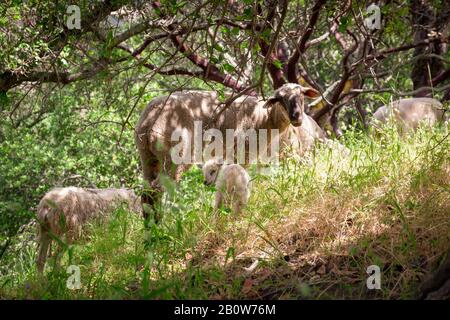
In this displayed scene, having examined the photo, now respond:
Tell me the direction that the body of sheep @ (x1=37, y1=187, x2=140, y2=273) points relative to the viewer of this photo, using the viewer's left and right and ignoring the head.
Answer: facing to the right of the viewer

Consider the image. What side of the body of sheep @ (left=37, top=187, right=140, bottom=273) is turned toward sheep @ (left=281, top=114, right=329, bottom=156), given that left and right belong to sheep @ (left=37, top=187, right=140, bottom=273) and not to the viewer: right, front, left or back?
front

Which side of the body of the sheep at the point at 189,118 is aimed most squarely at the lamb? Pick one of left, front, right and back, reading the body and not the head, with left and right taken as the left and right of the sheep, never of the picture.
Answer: right

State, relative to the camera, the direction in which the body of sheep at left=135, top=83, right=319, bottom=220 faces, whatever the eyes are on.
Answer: to the viewer's right

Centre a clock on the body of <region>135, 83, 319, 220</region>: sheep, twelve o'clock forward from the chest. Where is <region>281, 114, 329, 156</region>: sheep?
<region>281, 114, 329, 156</region>: sheep is roughly at 11 o'clock from <region>135, 83, 319, 220</region>: sheep.

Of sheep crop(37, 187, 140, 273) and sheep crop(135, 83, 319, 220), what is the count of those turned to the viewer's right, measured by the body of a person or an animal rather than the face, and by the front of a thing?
2
